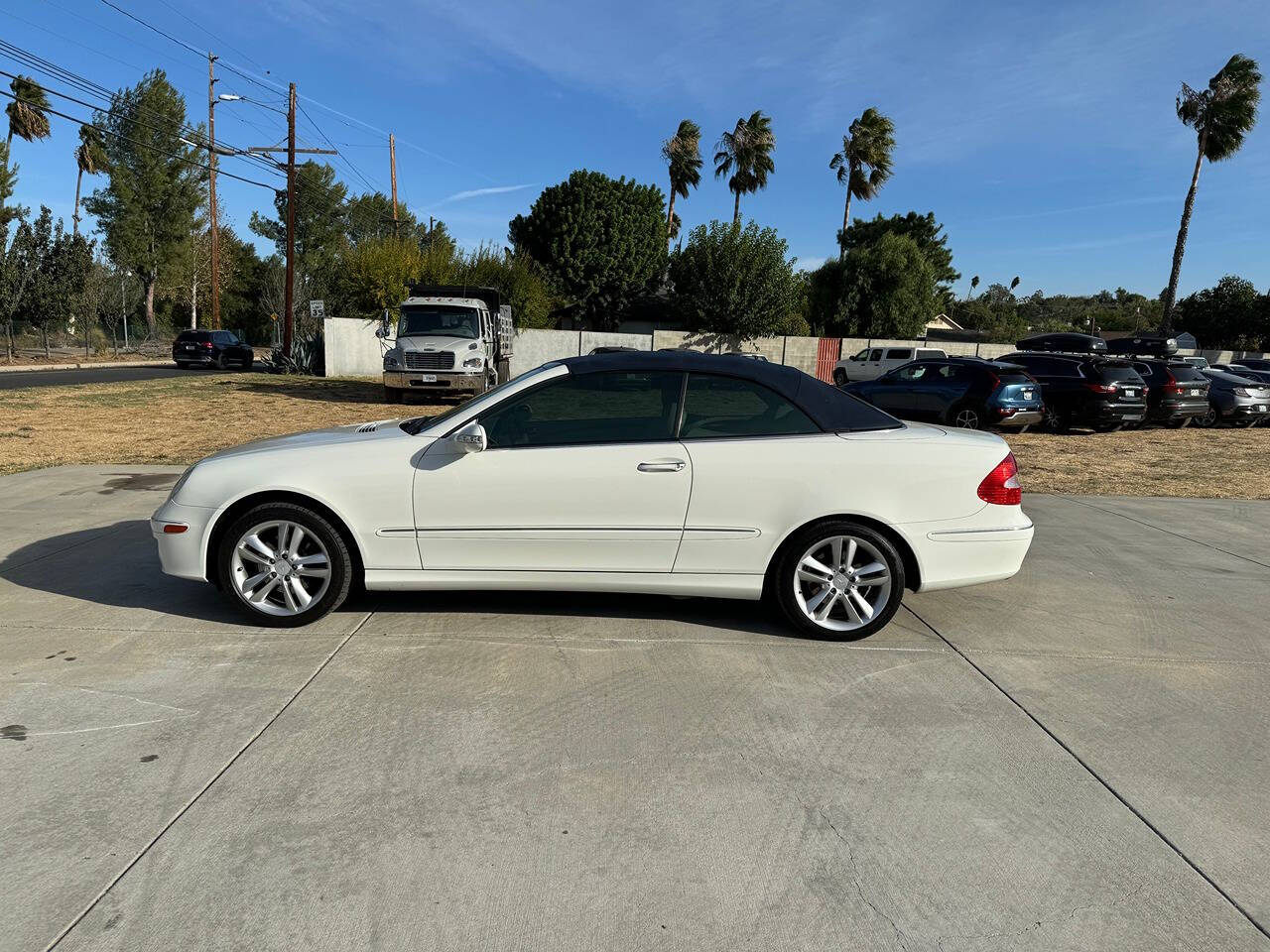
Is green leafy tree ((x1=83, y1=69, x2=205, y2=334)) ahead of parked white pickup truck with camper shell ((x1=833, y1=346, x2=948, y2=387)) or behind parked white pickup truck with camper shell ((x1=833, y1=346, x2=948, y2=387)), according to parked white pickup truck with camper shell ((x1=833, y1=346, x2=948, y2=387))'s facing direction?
ahead

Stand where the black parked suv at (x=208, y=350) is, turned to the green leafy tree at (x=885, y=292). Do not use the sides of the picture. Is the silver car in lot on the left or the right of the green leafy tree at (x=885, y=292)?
right

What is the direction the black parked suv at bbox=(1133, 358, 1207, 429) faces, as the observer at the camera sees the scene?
facing away from the viewer and to the left of the viewer

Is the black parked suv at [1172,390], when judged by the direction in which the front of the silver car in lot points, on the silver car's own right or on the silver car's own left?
on the silver car's own left

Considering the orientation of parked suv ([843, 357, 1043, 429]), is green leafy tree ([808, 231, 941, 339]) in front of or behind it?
in front

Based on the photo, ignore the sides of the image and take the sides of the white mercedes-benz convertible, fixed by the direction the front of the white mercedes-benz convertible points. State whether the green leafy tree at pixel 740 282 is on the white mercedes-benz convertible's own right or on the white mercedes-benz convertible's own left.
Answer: on the white mercedes-benz convertible's own right

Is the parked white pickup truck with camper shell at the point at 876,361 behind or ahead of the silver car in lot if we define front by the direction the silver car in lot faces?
ahead

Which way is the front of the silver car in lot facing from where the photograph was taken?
facing away from the viewer and to the left of the viewer

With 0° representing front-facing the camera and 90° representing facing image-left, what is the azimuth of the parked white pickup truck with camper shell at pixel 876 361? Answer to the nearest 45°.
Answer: approximately 90°

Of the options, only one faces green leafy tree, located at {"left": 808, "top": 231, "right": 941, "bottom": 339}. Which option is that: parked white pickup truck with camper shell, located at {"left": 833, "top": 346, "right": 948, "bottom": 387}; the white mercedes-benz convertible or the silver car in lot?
the silver car in lot

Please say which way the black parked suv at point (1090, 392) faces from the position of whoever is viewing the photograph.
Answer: facing away from the viewer and to the left of the viewer

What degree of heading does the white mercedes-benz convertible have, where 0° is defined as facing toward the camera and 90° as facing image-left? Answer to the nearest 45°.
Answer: approximately 90°

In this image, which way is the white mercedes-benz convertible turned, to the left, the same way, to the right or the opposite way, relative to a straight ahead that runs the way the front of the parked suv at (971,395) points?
to the left

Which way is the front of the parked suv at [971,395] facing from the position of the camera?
facing away from the viewer and to the left of the viewer

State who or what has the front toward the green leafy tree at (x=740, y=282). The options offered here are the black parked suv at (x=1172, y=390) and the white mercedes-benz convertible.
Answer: the black parked suv

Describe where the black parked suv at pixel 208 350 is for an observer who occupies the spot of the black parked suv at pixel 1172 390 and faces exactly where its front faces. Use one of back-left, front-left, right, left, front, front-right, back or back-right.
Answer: front-left
